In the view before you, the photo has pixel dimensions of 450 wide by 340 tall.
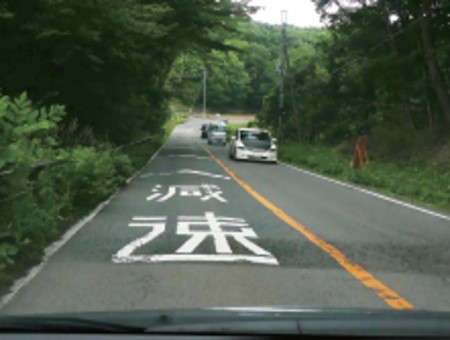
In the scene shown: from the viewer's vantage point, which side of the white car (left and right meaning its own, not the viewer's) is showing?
front
